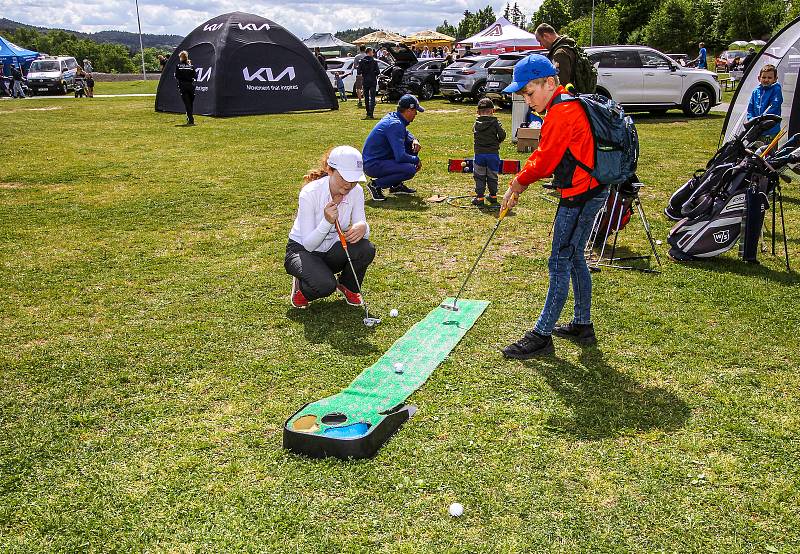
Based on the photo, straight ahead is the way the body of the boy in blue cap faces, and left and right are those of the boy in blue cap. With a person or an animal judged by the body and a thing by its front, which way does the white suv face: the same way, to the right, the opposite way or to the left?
the opposite way

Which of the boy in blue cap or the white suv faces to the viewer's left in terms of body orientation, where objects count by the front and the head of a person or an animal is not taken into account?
the boy in blue cap

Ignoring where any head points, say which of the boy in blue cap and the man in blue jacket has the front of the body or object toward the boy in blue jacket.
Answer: the man in blue jacket

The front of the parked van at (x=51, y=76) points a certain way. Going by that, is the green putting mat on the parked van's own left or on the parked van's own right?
on the parked van's own left

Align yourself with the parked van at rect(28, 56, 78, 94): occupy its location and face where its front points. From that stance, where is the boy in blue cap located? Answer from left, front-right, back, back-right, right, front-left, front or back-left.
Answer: front-left

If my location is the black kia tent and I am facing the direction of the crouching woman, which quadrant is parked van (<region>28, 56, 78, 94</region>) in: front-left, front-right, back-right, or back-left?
back-right

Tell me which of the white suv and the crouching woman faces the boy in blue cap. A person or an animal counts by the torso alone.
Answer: the crouching woman

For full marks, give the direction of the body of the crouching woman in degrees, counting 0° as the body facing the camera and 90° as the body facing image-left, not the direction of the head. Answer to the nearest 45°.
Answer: approximately 315°

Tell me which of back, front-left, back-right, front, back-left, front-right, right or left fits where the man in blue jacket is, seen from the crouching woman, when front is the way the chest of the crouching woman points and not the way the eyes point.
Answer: back-left

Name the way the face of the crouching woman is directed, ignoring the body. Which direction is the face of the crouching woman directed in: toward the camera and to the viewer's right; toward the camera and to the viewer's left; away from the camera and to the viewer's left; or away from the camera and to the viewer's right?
toward the camera and to the viewer's right

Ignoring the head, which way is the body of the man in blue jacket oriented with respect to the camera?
to the viewer's right

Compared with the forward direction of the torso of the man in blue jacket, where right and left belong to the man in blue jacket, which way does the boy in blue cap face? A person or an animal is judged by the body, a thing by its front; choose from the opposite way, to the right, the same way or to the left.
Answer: the opposite way

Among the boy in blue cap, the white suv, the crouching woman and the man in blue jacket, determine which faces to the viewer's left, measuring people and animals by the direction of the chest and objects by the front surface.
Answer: the boy in blue cap

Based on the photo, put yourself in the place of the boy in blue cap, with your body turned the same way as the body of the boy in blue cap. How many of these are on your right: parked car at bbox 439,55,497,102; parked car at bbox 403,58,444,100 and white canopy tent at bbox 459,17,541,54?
3

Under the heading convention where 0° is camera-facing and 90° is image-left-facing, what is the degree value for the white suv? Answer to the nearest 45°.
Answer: approximately 270°
